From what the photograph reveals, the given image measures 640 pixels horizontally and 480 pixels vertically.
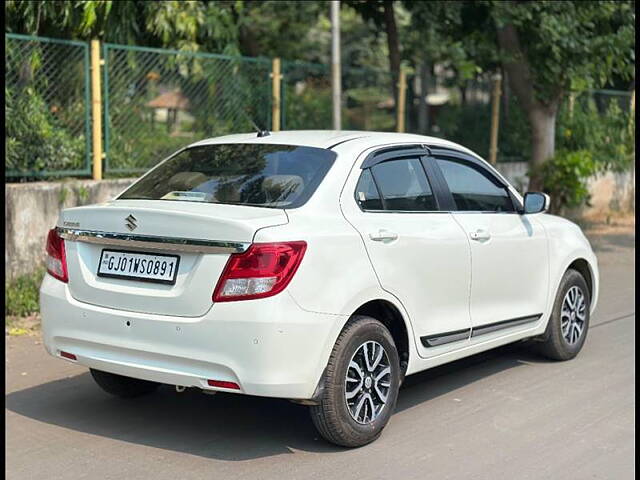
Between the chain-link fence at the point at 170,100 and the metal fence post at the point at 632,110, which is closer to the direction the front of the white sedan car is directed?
the metal fence post

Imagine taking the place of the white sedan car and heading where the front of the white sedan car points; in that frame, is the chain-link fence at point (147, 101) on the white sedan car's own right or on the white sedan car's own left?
on the white sedan car's own left

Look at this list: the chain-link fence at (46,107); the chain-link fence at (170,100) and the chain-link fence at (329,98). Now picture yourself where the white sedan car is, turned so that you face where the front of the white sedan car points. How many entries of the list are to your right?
0

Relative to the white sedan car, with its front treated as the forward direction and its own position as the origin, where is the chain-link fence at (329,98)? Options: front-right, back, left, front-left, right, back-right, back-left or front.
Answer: front-left

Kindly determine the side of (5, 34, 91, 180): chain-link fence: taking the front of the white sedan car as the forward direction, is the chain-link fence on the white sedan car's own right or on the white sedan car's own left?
on the white sedan car's own left

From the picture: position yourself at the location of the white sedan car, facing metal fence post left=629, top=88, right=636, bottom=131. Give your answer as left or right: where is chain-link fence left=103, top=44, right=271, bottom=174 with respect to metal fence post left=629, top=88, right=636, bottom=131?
left

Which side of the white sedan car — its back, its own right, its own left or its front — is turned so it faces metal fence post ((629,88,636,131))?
front

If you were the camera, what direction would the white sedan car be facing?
facing away from the viewer and to the right of the viewer

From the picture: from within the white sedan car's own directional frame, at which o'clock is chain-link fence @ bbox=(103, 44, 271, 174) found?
The chain-link fence is roughly at 10 o'clock from the white sedan car.

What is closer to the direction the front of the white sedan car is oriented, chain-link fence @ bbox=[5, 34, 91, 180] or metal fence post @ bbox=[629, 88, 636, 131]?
the metal fence post
